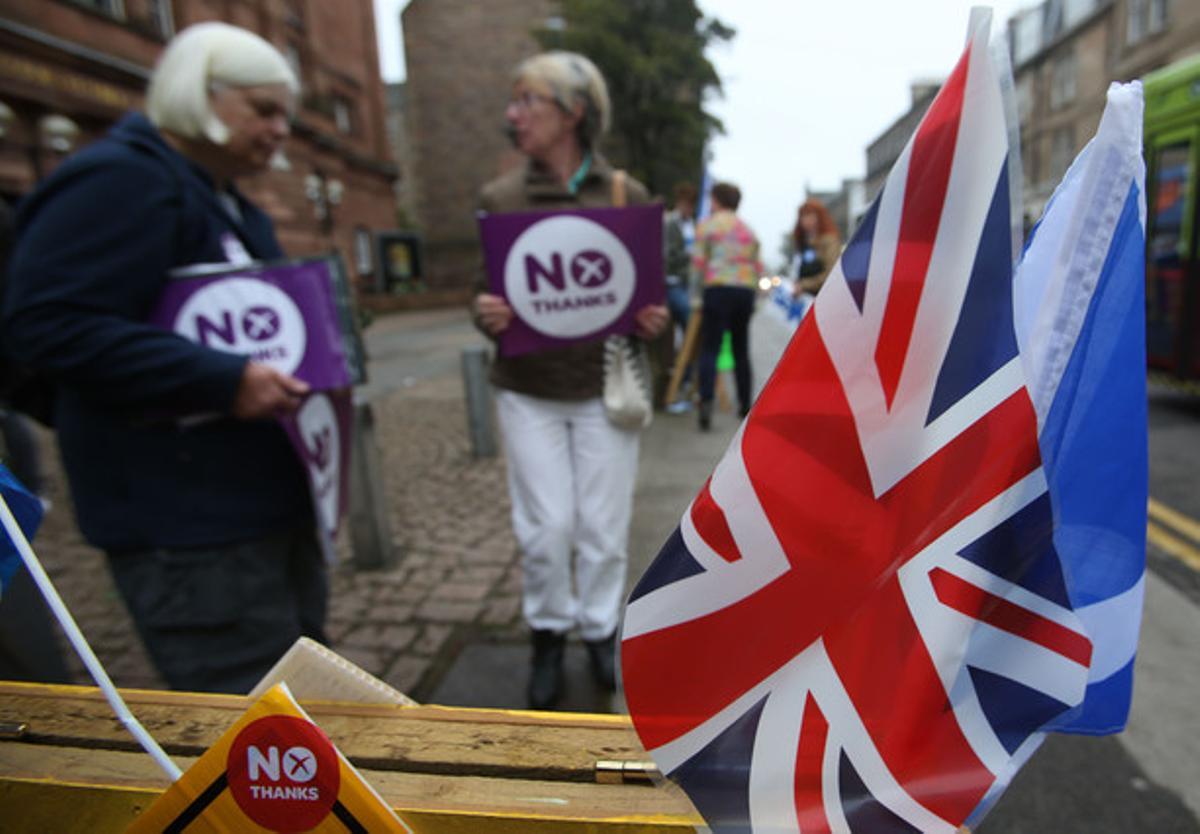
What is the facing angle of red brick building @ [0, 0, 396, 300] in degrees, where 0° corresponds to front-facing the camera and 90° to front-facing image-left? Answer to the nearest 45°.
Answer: approximately 315°

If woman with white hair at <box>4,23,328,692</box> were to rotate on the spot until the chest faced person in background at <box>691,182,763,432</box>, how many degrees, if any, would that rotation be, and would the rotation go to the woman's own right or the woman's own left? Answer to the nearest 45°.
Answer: approximately 45° to the woman's own left

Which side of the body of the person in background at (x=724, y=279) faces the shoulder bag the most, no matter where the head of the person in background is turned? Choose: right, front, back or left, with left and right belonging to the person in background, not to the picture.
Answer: back

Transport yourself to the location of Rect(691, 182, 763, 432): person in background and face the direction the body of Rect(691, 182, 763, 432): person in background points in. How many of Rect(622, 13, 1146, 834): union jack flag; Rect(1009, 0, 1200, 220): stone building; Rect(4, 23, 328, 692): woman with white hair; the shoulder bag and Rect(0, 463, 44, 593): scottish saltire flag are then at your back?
4

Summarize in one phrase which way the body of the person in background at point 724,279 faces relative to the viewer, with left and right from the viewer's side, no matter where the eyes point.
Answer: facing away from the viewer

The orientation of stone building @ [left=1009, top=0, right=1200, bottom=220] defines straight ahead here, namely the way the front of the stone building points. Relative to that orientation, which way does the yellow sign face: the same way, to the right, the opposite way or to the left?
to the left

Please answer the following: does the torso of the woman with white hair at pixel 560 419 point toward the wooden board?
yes

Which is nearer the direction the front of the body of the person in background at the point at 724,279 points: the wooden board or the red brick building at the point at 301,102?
the red brick building

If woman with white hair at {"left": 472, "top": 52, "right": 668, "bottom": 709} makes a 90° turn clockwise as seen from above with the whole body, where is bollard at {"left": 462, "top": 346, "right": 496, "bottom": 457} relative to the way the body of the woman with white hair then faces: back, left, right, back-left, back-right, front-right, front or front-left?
right

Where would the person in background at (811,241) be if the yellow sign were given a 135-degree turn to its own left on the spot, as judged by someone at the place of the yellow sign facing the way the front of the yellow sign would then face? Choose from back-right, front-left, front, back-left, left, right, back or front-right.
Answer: front

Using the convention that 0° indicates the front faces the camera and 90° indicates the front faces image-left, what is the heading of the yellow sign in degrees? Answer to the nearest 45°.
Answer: approximately 0°

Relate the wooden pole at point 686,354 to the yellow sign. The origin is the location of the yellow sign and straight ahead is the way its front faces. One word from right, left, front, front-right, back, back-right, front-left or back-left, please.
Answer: back-left

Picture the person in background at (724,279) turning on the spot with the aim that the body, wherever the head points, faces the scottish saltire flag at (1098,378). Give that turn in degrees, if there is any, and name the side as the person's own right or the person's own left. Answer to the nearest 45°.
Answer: approximately 180°
